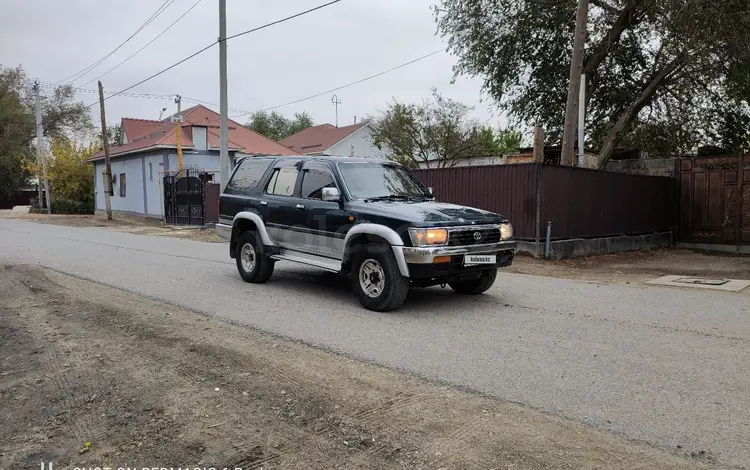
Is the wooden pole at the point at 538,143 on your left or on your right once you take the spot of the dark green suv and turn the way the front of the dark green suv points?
on your left

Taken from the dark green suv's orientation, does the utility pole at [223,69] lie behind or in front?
behind

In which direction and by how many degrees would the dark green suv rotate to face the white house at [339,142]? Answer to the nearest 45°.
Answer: approximately 135° to its left

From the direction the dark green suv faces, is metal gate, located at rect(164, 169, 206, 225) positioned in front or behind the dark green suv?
behind

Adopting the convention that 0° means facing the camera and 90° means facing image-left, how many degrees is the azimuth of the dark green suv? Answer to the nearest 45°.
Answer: approximately 315°

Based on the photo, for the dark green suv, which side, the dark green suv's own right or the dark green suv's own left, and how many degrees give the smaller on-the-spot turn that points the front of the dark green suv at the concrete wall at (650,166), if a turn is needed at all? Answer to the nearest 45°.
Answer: approximately 90° to the dark green suv's own left

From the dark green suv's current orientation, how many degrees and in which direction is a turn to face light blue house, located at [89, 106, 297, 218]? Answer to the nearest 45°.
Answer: approximately 180°

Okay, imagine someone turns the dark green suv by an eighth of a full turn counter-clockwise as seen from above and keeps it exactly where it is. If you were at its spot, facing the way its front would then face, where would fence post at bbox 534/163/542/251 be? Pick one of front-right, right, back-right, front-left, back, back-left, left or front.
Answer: front-left

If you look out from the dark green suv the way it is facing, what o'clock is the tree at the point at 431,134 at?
The tree is roughly at 8 o'clock from the dark green suv.

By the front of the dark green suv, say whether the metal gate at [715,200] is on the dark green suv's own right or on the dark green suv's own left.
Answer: on the dark green suv's own left

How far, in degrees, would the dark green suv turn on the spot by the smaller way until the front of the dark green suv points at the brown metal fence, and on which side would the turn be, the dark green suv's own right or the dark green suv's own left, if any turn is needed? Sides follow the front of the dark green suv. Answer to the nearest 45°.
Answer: approximately 90° to the dark green suv's own left
